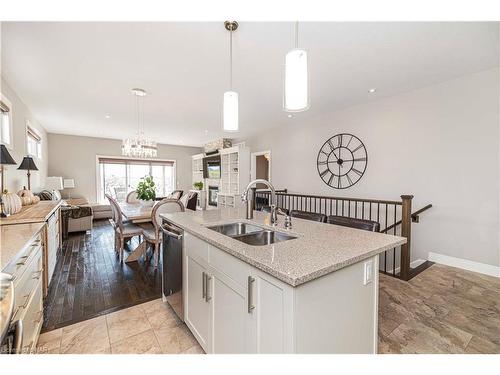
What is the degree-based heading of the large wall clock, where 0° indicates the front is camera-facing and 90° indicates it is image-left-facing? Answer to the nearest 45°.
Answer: approximately 45°

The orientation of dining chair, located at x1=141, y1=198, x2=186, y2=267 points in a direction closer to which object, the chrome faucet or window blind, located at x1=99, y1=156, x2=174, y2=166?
the window blind

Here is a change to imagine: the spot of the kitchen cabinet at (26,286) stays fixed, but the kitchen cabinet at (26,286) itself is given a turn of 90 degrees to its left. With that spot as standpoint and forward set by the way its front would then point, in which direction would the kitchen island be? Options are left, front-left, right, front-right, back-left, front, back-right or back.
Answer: back-right

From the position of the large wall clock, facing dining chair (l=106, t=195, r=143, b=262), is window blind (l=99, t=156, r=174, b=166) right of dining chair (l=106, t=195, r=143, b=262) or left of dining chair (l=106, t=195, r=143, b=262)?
right

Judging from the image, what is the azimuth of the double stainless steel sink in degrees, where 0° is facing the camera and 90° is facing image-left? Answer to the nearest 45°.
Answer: approximately 45°

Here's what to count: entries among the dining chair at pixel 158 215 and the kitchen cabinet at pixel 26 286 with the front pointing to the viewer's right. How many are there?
1

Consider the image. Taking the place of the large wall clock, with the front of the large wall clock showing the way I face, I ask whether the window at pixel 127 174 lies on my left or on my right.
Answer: on my right

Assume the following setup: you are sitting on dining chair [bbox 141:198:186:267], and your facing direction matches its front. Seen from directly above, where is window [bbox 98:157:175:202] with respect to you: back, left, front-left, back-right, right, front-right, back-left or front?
front-right

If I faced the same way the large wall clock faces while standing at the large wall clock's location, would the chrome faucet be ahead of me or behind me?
ahead

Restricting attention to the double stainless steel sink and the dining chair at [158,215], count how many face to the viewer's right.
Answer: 0

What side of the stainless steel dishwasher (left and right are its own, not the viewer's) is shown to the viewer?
left

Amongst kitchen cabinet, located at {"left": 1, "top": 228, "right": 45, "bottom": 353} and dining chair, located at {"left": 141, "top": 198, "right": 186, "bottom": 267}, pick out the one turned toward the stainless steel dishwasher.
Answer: the kitchen cabinet

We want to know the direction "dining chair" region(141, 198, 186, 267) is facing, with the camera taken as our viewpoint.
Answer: facing away from the viewer and to the left of the viewer

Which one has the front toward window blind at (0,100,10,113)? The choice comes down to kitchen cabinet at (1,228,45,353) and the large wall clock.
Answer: the large wall clock

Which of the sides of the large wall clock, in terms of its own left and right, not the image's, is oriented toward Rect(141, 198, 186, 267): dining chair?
front
